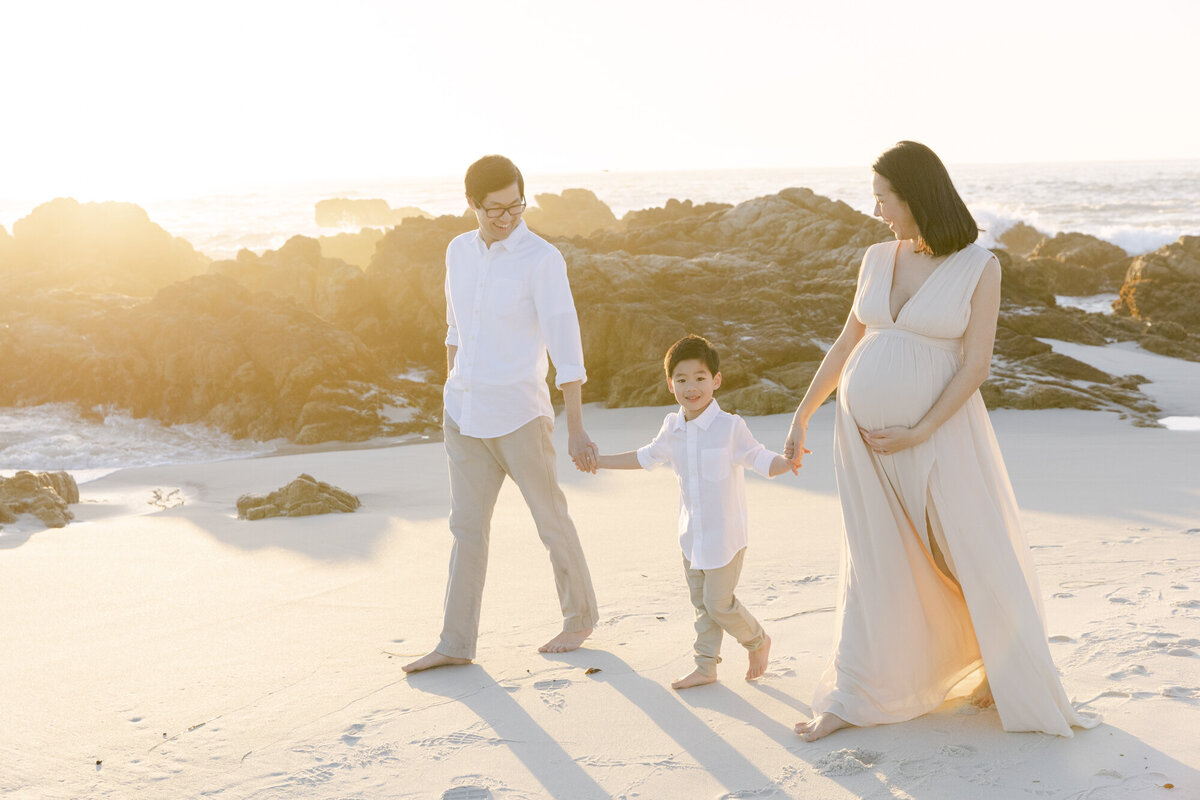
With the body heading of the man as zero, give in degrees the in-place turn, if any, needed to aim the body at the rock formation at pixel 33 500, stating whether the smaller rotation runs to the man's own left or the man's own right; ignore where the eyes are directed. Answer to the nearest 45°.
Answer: approximately 90° to the man's own right

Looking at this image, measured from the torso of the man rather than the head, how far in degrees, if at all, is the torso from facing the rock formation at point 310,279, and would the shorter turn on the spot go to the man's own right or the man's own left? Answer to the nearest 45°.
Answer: approximately 135° to the man's own right

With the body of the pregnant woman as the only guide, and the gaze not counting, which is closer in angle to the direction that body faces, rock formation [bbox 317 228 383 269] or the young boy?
the young boy

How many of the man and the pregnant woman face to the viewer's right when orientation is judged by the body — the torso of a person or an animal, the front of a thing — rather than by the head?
0

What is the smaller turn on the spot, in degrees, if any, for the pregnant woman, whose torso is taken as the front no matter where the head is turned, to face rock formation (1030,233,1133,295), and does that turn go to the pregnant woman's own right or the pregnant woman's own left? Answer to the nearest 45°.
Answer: approximately 135° to the pregnant woman's own right

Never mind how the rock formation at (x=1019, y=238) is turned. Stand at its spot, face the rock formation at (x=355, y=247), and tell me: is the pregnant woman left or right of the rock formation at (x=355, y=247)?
left

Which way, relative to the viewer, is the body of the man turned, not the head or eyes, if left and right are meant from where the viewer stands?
facing the viewer and to the left of the viewer

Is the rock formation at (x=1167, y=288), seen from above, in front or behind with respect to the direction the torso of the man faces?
behind

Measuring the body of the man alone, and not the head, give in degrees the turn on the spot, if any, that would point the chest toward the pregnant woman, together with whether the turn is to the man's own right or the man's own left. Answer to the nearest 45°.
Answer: approximately 90° to the man's own left

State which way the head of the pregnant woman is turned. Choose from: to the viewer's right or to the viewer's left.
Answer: to the viewer's left
